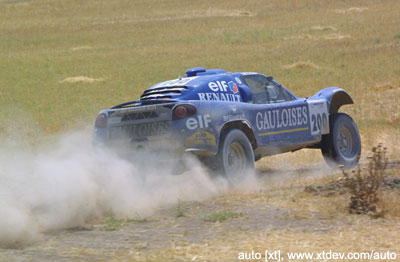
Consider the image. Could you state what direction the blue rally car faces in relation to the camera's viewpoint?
facing away from the viewer and to the right of the viewer
